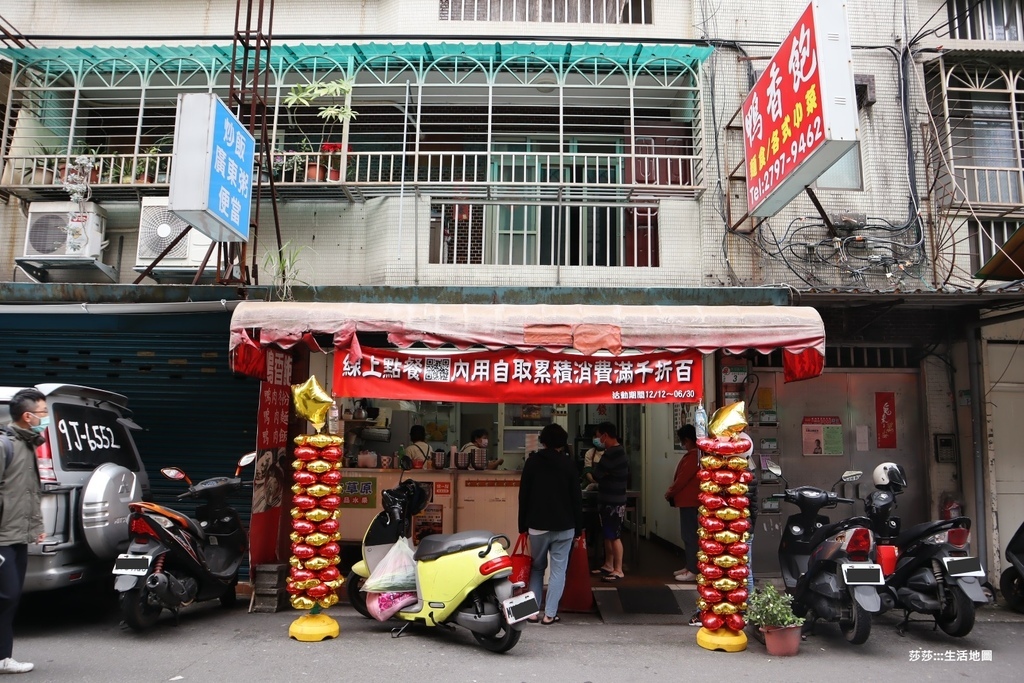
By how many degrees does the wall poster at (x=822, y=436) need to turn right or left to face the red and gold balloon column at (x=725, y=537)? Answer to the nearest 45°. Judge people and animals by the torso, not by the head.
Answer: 0° — it already faces it

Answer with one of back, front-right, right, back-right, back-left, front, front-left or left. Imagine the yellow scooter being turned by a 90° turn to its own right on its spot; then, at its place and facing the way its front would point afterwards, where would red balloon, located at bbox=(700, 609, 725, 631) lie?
front-right

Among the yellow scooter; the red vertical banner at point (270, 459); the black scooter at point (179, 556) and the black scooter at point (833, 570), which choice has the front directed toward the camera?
the red vertical banner

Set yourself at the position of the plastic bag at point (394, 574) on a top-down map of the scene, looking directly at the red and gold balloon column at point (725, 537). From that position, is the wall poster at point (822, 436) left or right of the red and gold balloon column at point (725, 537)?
left

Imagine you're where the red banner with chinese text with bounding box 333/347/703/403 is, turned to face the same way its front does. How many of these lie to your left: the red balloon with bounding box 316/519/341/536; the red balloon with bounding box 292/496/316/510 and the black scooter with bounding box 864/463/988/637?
1

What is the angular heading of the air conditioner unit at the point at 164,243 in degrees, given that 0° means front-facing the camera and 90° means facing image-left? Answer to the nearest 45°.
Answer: approximately 0°

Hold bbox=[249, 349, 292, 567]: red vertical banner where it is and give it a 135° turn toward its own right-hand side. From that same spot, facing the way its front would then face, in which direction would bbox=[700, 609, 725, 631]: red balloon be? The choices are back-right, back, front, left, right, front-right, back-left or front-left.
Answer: back

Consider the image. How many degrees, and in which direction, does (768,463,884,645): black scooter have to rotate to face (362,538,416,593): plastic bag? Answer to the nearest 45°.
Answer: approximately 45° to its left

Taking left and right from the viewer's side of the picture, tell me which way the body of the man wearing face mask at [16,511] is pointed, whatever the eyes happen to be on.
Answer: facing to the right of the viewer

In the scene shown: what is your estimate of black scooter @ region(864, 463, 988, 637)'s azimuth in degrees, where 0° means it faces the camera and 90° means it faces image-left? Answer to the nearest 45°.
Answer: approximately 135°

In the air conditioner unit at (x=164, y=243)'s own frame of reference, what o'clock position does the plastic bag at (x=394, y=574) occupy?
The plastic bag is roughly at 11 o'clock from the air conditioner unit.

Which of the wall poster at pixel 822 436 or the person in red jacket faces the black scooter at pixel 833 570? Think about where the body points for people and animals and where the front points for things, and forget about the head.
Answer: the wall poster

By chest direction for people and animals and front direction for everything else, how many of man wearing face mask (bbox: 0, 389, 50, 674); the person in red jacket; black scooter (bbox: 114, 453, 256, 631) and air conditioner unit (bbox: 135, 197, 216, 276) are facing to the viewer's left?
1

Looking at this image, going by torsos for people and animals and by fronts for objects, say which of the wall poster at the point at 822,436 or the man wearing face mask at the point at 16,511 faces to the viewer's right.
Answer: the man wearing face mask

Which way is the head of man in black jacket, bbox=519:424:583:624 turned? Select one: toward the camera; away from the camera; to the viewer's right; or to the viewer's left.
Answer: away from the camera

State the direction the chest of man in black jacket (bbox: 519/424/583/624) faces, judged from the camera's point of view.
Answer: away from the camera

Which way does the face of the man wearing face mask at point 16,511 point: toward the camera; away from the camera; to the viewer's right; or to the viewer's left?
to the viewer's right
